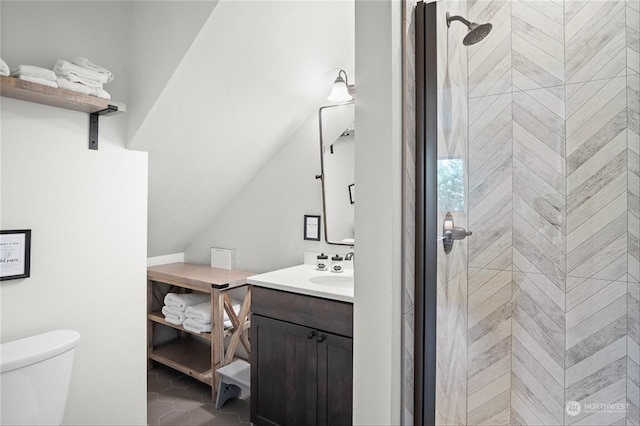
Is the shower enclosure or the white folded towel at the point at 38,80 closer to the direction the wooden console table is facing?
the white folded towel

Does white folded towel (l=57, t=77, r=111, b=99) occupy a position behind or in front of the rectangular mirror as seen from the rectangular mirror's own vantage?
in front

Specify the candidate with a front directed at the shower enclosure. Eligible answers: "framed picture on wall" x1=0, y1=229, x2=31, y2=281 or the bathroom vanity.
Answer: the framed picture on wall

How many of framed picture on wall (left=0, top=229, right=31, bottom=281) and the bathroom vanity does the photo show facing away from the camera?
0

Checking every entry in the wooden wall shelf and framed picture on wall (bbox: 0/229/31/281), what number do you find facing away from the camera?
0

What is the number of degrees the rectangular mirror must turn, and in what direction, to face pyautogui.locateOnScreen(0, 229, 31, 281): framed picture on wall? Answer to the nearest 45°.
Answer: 0° — it already faces it

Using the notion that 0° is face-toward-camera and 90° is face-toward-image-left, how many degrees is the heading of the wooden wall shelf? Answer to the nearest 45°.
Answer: approximately 315°

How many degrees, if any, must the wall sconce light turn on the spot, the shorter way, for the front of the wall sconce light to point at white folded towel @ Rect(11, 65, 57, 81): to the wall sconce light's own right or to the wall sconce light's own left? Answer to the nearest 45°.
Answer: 0° — it already faces it

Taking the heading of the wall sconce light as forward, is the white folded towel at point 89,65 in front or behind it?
in front

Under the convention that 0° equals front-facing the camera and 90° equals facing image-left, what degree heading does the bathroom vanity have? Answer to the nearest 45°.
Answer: approximately 45°
